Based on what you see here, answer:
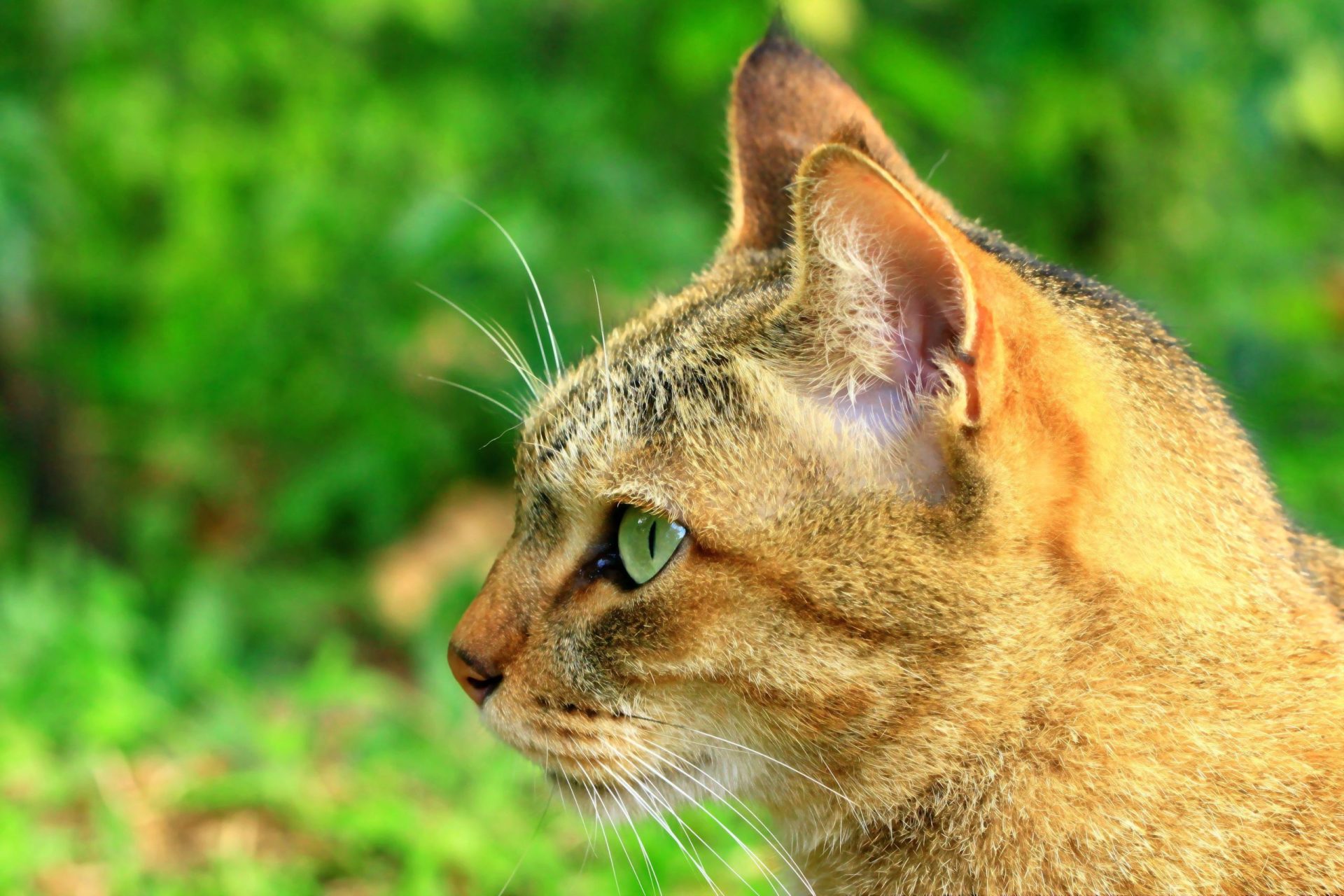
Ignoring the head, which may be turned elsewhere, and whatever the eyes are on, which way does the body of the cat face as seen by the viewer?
to the viewer's left
